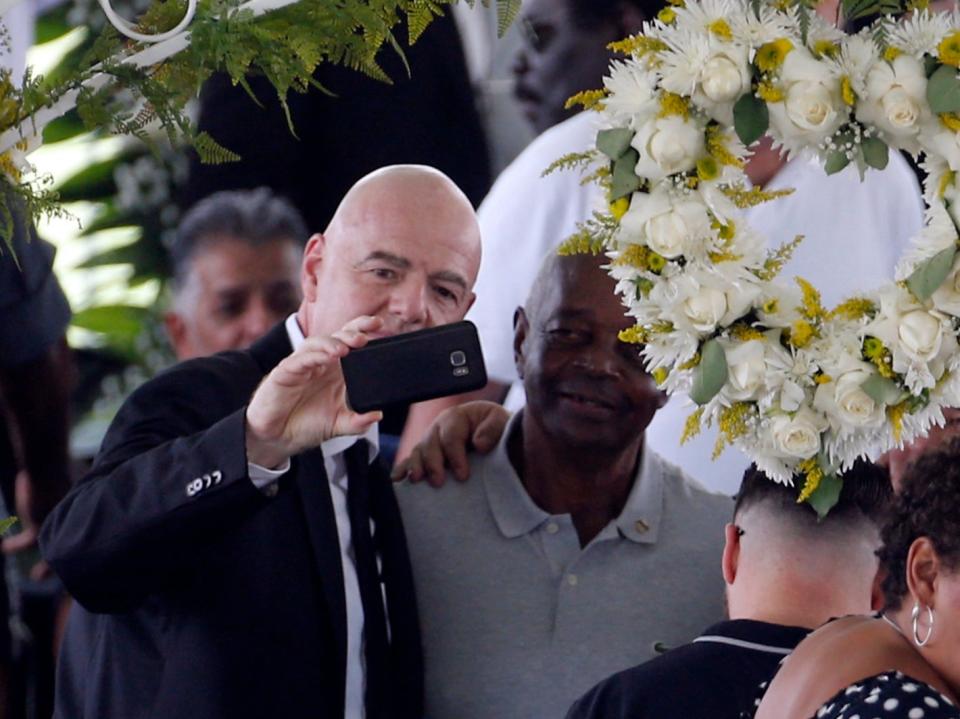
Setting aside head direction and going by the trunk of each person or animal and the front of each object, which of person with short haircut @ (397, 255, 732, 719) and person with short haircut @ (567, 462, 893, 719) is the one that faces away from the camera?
person with short haircut @ (567, 462, 893, 719)

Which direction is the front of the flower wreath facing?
toward the camera

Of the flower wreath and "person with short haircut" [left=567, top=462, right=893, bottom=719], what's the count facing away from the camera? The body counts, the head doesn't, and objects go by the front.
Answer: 1

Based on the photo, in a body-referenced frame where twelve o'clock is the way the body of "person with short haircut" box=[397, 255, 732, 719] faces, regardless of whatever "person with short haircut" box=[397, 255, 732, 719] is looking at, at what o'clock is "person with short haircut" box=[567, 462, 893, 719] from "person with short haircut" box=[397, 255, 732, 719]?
"person with short haircut" box=[567, 462, 893, 719] is roughly at 11 o'clock from "person with short haircut" box=[397, 255, 732, 719].

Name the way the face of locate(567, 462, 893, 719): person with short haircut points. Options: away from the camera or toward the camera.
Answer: away from the camera

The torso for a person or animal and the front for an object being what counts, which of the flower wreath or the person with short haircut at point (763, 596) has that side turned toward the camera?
the flower wreath

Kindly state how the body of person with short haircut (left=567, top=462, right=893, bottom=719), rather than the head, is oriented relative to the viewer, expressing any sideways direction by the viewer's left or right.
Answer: facing away from the viewer

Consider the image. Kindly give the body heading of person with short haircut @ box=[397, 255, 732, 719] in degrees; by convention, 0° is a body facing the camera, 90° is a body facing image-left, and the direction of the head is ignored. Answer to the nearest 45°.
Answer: approximately 0°

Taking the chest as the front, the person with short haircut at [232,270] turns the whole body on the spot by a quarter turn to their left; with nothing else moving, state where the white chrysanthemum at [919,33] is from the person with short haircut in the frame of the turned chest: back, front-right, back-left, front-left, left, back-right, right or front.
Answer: right
